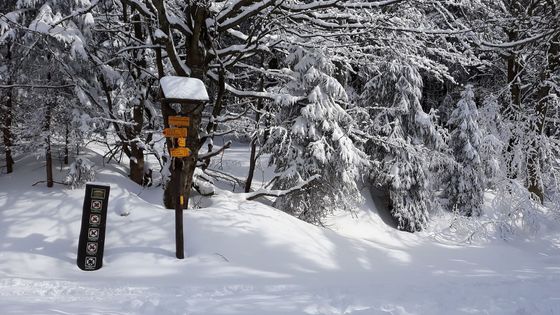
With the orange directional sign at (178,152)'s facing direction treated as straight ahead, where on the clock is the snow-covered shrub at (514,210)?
The snow-covered shrub is roughly at 8 o'clock from the orange directional sign.

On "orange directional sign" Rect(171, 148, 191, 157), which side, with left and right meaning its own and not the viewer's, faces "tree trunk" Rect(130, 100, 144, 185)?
back

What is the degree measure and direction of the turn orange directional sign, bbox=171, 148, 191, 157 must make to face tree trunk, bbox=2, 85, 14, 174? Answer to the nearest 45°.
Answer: approximately 135° to its right

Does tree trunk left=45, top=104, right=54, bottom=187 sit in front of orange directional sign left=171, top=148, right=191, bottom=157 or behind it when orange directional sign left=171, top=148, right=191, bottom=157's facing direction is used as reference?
behind

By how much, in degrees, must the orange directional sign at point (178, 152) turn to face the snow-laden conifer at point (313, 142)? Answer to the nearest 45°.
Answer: approximately 135° to its left

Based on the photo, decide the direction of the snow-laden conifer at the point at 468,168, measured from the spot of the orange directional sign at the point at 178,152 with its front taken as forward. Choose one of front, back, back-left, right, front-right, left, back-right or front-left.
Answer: back-left

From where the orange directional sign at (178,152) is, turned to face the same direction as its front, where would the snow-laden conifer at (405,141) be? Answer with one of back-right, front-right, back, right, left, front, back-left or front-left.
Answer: back-left

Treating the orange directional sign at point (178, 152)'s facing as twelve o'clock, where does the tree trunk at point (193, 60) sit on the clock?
The tree trunk is roughly at 6 o'clock from the orange directional sign.
